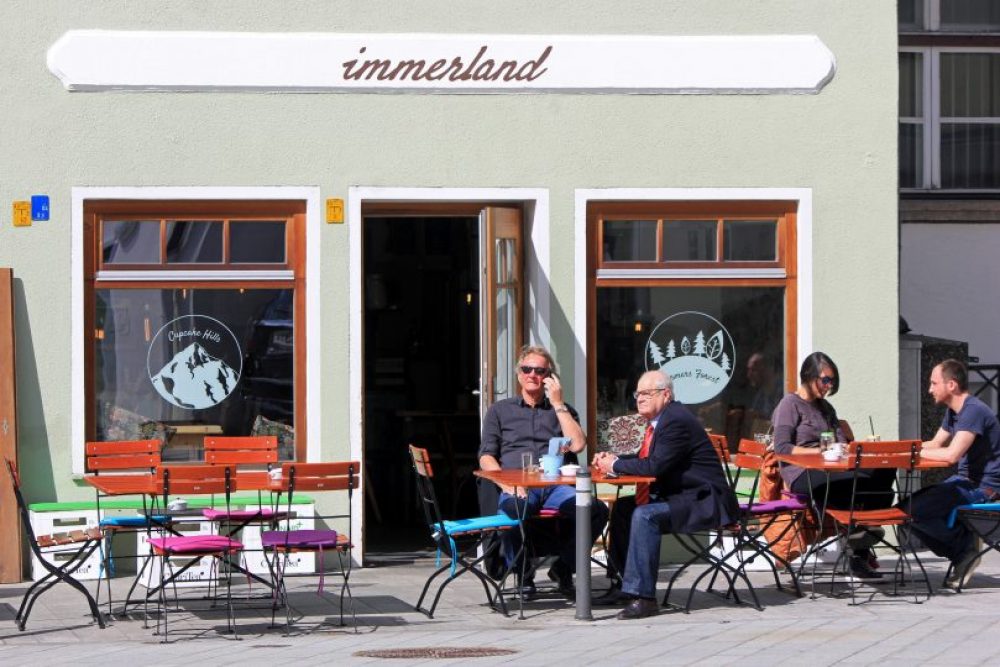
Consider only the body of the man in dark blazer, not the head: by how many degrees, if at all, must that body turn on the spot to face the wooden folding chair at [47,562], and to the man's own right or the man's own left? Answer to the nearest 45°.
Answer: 0° — they already face it

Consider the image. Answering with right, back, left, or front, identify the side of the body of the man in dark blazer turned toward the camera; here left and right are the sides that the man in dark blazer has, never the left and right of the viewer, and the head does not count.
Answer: left

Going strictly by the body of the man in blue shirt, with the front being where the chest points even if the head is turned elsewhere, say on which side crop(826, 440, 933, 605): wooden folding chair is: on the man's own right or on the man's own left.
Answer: on the man's own left

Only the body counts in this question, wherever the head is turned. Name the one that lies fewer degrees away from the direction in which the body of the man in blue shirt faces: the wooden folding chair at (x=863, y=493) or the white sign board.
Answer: the white sign board

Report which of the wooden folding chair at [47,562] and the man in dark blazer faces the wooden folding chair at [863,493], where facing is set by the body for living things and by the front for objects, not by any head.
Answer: the wooden folding chair at [47,562]

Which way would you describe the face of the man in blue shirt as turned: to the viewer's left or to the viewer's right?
to the viewer's left

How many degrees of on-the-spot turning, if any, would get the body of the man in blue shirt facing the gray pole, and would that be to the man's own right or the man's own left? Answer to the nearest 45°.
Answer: approximately 45° to the man's own left

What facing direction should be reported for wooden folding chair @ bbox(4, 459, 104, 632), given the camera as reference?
facing to the right of the viewer

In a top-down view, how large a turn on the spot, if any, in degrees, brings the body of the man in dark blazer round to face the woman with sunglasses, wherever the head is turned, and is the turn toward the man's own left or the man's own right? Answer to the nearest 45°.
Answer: approximately 135° to the man's own right

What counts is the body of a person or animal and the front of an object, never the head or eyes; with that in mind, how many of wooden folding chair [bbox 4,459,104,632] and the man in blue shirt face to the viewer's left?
1
